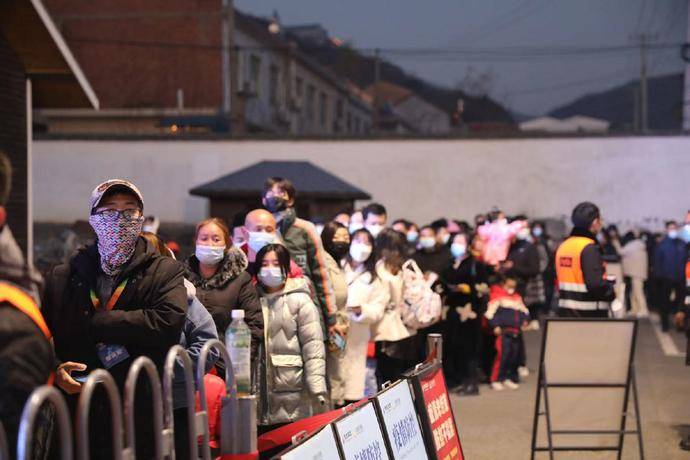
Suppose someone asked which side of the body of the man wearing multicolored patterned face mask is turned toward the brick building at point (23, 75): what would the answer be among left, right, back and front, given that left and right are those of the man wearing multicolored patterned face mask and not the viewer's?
back

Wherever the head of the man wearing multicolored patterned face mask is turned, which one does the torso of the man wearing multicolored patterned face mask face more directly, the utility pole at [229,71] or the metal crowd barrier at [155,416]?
the metal crowd barrier

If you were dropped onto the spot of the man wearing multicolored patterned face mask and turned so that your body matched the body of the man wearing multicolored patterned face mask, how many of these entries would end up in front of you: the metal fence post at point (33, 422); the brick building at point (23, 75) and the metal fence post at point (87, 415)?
2

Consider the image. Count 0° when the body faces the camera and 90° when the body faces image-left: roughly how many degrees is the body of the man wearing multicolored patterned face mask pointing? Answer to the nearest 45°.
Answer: approximately 0°

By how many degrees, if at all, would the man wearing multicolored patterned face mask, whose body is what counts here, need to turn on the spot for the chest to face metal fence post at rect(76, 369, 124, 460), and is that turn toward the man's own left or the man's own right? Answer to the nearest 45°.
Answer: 0° — they already face it

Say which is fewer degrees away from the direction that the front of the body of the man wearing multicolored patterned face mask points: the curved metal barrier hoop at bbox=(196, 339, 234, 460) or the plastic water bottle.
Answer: the curved metal barrier hoop

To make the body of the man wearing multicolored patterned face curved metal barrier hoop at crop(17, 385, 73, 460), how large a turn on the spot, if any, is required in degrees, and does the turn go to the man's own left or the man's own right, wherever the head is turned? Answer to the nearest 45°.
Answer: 0° — they already face it
